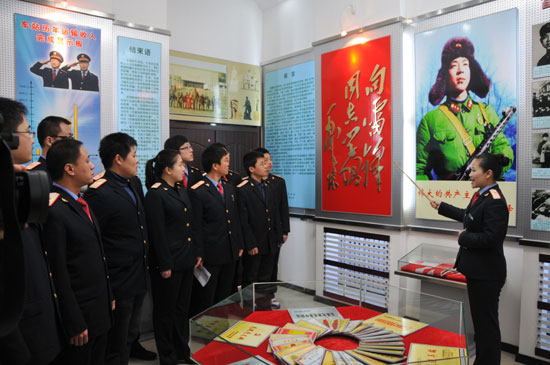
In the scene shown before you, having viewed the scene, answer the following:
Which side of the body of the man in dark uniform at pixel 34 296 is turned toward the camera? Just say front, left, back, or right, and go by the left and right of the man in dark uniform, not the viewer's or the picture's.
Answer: right

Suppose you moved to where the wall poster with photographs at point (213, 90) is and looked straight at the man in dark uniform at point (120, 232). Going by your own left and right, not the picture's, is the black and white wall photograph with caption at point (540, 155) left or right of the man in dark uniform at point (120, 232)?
left

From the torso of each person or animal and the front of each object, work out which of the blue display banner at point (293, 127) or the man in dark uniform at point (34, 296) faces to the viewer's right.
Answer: the man in dark uniform

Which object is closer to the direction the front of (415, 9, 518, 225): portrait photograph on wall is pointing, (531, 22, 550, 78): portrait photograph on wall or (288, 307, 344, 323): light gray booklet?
the light gray booklet

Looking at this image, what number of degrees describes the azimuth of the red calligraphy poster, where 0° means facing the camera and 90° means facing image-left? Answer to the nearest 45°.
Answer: approximately 45°

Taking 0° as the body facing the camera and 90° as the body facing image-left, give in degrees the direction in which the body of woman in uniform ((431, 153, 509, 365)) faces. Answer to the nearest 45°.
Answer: approximately 90°

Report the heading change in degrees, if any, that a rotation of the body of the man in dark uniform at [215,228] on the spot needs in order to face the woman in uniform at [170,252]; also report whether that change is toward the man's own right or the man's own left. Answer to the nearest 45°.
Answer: approximately 90° to the man's own right

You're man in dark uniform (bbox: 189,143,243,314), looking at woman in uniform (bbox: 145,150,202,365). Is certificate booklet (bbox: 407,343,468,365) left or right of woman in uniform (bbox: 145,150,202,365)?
left
